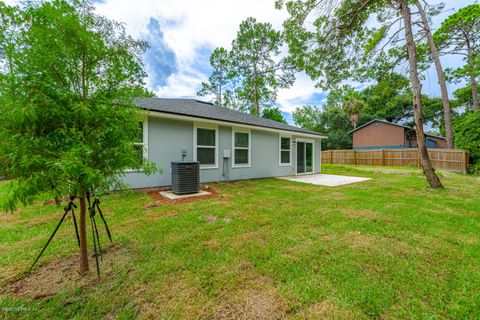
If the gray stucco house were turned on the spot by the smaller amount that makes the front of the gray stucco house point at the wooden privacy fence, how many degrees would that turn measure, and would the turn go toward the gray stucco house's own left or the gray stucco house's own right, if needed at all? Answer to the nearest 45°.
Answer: approximately 90° to the gray stucco house's own right

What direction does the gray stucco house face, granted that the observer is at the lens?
facing away from the viewer and to the left of the viewer

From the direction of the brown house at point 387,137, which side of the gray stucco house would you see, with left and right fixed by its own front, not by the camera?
right
